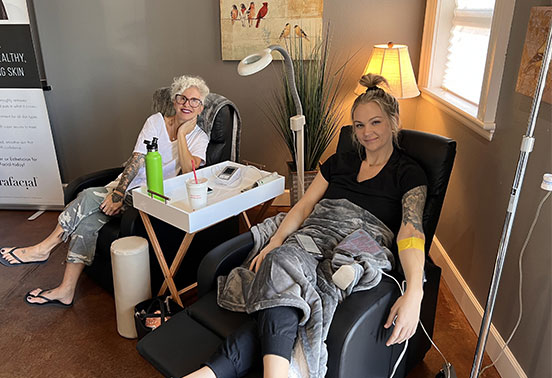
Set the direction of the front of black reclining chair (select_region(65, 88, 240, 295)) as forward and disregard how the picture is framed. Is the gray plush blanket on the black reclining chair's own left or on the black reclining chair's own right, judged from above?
on the black reclining chair's own left

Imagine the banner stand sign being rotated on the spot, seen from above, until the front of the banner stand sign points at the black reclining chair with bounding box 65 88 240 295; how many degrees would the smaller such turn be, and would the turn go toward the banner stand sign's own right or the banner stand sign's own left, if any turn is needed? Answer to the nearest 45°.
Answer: approximately 45° to the banner stand sign's own left

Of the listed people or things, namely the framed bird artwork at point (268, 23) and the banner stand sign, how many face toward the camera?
2

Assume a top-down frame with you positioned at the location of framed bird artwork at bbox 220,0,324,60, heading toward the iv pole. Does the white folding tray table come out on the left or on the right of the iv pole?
right

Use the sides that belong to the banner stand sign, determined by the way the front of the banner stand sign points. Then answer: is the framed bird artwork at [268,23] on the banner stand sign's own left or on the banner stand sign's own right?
on the banner stand sign's own left

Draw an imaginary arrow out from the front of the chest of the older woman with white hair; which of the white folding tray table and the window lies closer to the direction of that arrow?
the white folding tray table

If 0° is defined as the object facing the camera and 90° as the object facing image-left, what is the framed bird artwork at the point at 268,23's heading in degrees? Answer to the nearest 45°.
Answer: approximately 0°

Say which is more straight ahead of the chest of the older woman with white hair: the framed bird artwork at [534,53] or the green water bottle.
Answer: the green water bottle

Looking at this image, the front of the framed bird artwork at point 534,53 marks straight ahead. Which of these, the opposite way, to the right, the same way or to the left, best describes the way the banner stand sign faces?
to the left
